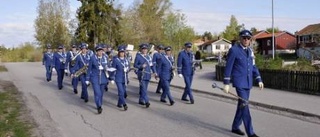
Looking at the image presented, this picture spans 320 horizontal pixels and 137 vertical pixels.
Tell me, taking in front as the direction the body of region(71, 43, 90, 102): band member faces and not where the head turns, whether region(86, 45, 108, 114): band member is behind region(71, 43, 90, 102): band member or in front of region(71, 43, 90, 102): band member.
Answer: in front

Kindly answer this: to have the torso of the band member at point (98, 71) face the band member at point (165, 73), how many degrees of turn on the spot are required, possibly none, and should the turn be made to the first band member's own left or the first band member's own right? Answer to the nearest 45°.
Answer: approximately 90° to the first band member's own left

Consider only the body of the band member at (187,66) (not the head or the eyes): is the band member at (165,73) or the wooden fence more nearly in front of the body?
the wooden fence

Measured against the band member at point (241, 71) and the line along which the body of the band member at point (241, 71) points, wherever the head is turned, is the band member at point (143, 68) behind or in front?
behind

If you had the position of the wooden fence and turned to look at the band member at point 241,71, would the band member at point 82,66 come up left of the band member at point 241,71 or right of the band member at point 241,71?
right

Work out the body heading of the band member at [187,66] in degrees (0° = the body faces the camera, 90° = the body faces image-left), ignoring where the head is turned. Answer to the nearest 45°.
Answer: approximately 315°

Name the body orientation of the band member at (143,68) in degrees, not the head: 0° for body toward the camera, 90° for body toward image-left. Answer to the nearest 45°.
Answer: approximately 315°

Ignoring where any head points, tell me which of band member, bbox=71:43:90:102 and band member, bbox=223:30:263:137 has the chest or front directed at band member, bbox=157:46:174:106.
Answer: band member, bbox=71:43:90:102

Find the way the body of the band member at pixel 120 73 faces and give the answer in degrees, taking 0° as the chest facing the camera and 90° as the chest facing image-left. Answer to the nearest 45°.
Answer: approximately 315°

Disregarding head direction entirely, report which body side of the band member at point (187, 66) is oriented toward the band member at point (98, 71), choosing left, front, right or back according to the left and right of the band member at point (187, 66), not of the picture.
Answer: right
